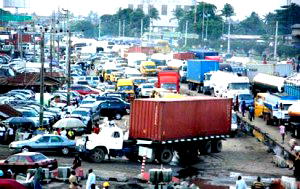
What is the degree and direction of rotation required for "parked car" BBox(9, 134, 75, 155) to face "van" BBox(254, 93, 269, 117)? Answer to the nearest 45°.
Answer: approximately 135° to its right

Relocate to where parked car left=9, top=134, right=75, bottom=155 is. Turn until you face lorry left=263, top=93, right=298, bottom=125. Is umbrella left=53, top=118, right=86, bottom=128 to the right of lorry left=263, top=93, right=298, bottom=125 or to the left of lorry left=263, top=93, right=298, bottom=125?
left

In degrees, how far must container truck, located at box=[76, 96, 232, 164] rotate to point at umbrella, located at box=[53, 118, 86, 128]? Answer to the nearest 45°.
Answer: approximately 90° to its right

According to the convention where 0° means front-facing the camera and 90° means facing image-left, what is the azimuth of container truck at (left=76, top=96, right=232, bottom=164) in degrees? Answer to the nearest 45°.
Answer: approximately 45°

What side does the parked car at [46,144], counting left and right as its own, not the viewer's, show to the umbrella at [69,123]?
right

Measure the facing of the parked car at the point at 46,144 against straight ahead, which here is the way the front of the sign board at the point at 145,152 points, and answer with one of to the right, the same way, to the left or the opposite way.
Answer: to the right

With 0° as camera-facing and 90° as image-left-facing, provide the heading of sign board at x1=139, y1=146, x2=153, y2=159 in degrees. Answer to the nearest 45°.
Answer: approximately 0°

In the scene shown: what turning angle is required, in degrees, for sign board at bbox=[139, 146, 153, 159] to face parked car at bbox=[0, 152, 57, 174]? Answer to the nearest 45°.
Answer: approximately 45° to its right

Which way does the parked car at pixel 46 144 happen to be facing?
to the viewer's left

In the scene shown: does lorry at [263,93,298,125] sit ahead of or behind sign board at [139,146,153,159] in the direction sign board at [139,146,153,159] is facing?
behind

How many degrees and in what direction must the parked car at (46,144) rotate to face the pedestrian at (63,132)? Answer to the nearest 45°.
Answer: approximately 90° to its right

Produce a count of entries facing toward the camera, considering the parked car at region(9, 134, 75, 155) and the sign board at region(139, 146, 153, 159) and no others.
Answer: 1
